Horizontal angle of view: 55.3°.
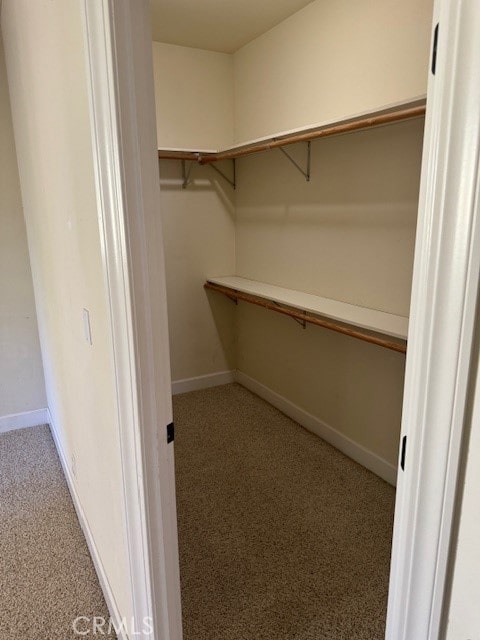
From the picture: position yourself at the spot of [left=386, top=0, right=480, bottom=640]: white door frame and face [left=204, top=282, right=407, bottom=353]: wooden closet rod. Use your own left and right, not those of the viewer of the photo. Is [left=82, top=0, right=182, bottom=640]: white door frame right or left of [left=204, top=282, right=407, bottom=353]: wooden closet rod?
left
